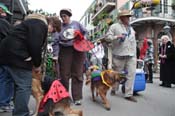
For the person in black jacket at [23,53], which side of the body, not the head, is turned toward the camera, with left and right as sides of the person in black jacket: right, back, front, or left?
right

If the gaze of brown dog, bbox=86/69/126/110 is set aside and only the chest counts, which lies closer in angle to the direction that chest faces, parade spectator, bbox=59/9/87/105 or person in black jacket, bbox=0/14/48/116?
the person in black jacket

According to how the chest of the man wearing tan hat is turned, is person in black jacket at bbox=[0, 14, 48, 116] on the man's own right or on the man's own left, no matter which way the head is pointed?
on the man's own right

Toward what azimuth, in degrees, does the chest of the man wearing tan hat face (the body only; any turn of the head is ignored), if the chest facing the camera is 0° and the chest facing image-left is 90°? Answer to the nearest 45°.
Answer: approximately 315°
